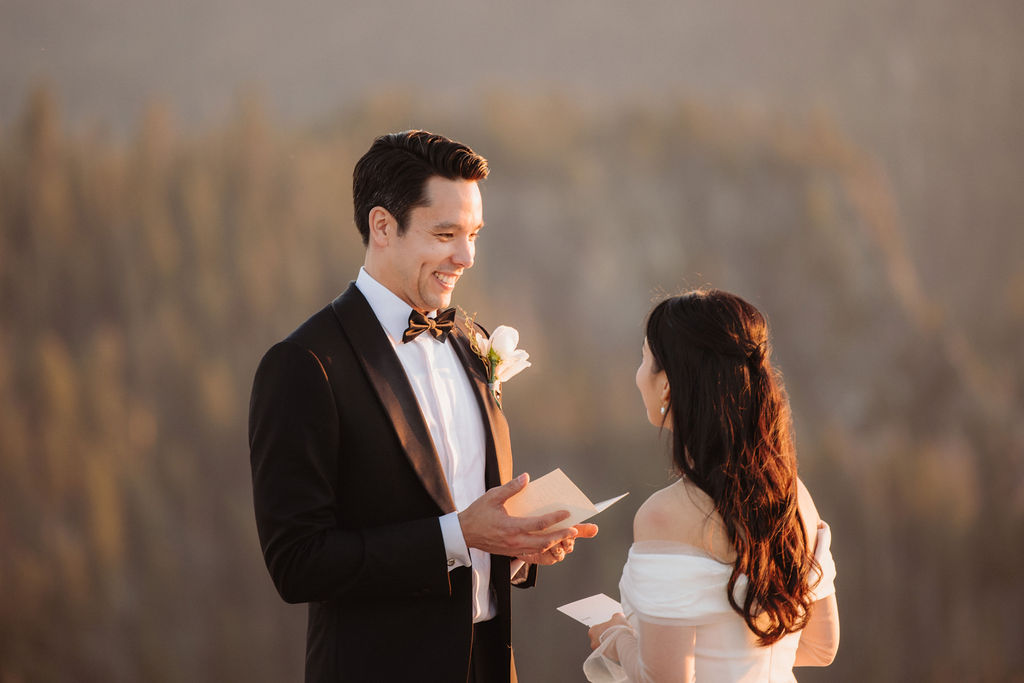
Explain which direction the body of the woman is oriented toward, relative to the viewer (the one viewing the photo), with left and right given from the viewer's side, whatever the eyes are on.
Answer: facing away from the viewer and to the left of the viewer

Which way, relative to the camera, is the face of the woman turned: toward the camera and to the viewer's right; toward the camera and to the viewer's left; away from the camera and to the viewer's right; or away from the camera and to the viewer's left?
away from the camera and to the viewer's left

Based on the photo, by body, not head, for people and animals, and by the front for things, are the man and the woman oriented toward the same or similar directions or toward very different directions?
very different directions

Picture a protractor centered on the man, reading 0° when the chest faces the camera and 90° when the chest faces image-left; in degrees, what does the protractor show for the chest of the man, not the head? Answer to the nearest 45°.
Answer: approximately 315°

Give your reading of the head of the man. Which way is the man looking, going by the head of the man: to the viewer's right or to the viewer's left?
to the viewer's right
